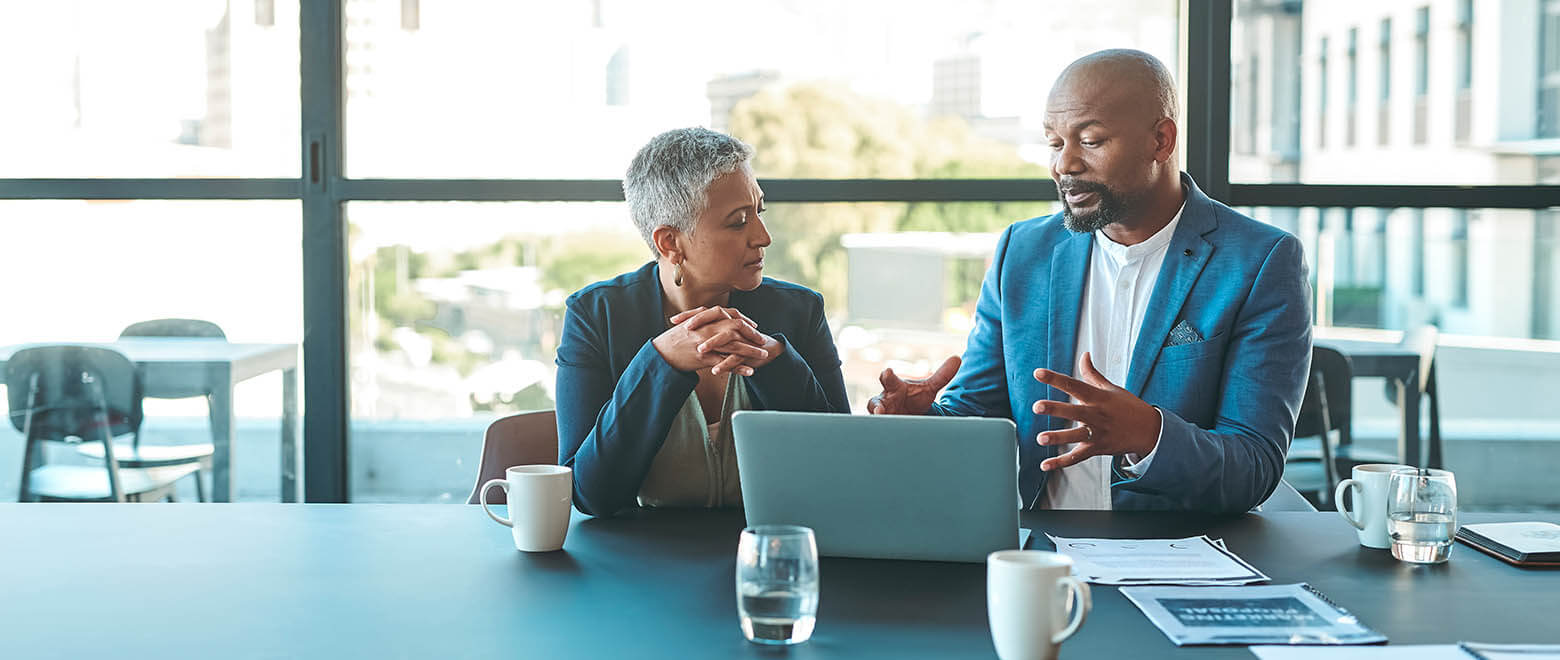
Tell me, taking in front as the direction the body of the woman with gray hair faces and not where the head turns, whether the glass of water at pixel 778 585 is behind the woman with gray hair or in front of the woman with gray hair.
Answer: in front

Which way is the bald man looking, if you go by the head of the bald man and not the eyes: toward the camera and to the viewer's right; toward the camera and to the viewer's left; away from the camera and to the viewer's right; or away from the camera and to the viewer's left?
toward the camera and to the viewer's left

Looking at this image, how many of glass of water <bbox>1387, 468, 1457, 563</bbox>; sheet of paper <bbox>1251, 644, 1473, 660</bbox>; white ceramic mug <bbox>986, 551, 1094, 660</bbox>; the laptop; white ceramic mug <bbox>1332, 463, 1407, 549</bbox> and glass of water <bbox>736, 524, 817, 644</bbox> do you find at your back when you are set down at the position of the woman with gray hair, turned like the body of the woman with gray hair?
0

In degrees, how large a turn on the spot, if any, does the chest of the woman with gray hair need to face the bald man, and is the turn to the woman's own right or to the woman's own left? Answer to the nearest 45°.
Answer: approximately 45° to the woman's own left

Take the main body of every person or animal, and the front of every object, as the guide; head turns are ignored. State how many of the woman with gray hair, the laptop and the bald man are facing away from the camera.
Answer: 1

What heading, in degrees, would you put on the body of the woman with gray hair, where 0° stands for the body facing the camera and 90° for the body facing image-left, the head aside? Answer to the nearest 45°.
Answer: approximately 315°

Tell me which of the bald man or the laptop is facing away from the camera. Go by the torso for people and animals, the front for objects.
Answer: the laptop

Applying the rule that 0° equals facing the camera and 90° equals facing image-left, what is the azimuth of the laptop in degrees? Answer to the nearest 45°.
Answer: approximately 180°

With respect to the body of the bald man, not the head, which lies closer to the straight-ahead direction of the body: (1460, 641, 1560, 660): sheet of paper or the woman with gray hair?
the woman with gray hair

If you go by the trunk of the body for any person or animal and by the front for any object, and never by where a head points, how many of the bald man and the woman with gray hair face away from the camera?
0

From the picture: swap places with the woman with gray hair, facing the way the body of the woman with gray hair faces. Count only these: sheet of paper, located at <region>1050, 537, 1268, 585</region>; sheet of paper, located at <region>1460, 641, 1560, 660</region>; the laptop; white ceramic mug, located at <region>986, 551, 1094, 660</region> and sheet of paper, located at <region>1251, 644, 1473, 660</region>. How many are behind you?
0

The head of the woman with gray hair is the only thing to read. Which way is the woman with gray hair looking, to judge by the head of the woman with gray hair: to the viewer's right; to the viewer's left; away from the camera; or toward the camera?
to the viewer's right

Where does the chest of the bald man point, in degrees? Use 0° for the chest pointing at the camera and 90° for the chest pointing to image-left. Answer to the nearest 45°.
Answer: approximately 45°

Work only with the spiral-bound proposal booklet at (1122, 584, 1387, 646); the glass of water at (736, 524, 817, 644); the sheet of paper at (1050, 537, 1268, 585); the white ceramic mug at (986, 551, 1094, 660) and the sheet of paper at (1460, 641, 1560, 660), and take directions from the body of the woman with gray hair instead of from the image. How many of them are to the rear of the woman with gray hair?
0

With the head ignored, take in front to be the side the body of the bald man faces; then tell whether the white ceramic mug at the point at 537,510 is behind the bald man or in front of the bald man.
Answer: in front

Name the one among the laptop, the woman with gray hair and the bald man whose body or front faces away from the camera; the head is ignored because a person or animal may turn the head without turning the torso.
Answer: the laptop
